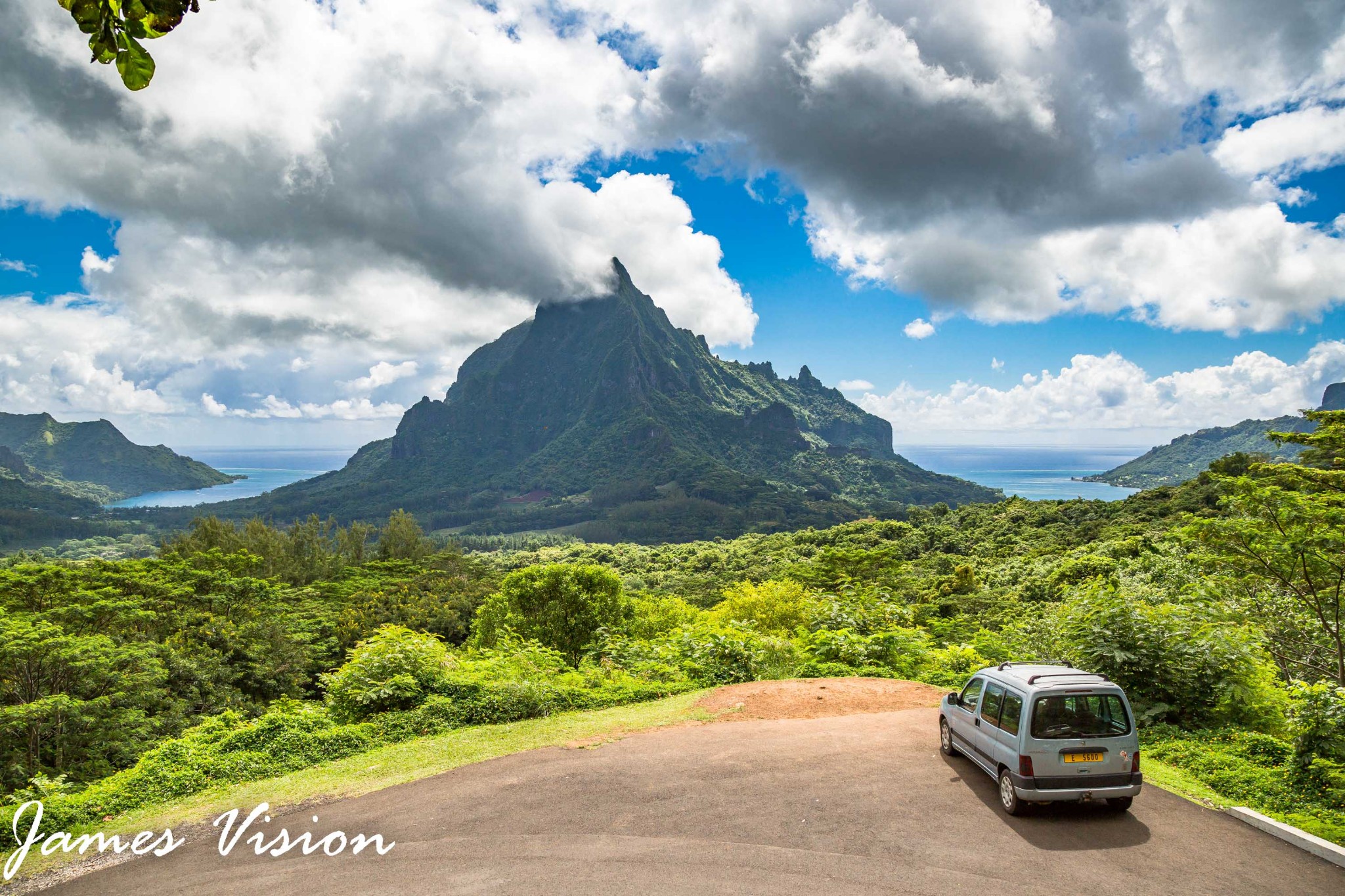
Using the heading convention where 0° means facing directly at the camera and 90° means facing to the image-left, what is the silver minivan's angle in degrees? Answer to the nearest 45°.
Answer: approximately 135°

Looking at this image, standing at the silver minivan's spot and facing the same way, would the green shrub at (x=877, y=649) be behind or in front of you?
in front

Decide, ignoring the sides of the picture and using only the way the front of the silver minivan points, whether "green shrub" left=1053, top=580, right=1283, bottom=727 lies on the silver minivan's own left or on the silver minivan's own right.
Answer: on the silver minivan's own right

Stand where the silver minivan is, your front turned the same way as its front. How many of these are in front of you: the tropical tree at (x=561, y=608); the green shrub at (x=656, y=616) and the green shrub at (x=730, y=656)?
3

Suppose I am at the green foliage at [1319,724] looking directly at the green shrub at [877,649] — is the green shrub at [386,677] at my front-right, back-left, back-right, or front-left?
front-left

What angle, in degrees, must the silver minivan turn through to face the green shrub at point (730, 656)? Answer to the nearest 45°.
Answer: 0° — it already faces it

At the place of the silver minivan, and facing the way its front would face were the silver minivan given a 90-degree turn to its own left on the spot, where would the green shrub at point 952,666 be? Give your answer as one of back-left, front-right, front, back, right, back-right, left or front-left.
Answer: back-right

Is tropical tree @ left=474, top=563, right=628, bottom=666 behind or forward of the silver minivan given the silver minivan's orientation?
forward

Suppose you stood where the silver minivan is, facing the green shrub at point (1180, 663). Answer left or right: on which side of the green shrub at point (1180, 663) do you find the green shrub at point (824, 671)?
left

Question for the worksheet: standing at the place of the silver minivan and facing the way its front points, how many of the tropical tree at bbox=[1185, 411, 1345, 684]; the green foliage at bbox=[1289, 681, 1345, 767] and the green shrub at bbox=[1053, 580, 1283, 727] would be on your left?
0

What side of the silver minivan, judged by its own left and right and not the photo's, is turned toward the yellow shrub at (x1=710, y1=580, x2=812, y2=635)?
front

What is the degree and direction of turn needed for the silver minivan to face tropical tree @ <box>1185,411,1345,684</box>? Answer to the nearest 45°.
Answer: approximately 90° to its right
